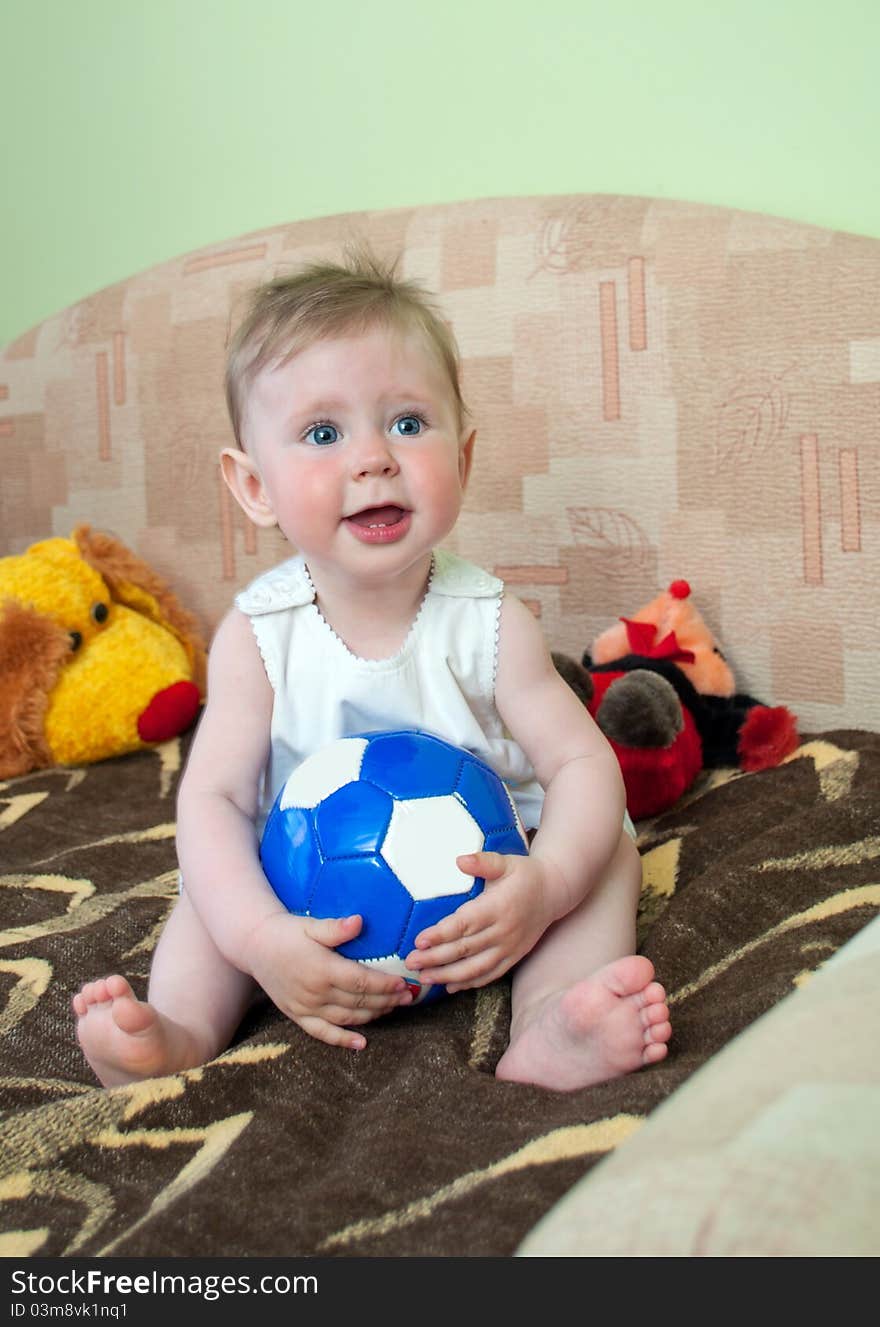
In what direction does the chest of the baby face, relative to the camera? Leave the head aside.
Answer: toward the camera

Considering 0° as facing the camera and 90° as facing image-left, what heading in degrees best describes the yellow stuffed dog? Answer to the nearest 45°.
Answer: approximately 315°

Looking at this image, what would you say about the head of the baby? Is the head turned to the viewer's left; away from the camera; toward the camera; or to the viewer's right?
toward the camera

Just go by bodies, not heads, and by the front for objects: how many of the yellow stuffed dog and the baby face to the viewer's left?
0
